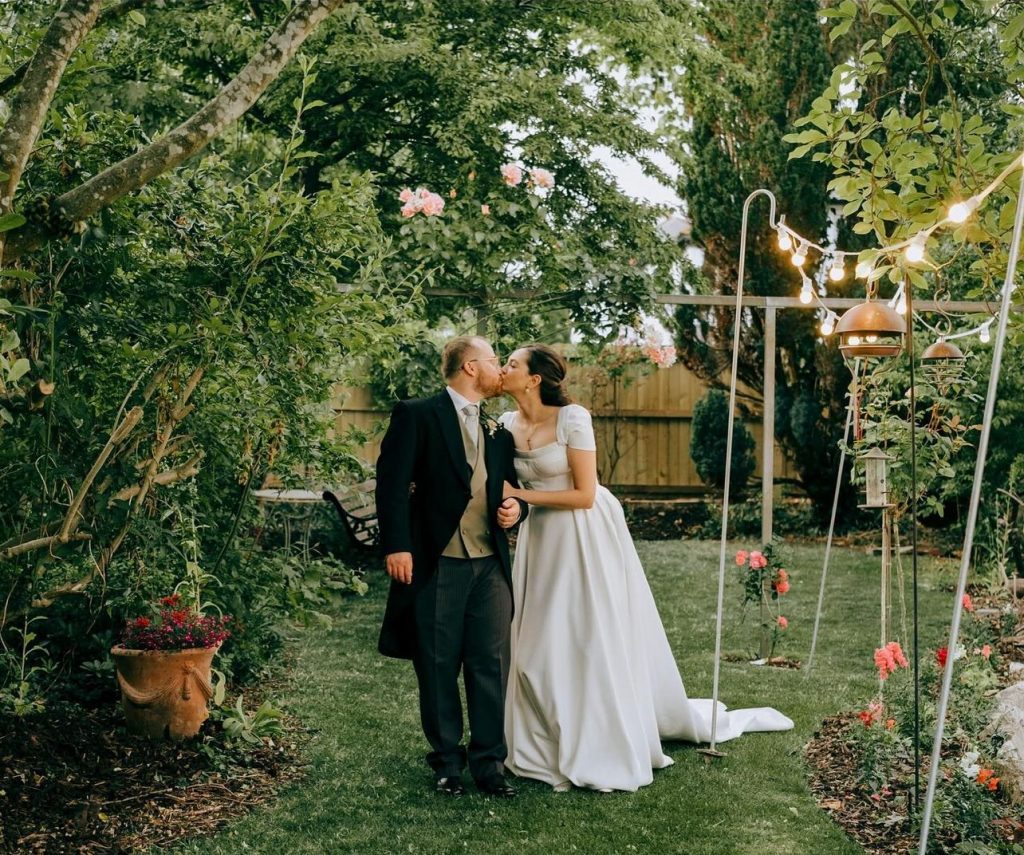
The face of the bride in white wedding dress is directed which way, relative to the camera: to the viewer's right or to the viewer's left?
to the viewer's left

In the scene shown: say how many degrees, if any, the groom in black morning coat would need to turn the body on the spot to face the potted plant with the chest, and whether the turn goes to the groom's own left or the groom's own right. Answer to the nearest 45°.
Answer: approximately 135° to the groom's own right

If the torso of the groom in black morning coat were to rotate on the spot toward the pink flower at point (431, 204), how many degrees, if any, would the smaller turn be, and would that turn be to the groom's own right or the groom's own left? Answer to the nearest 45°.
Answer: approximately 135° to the groom's own left

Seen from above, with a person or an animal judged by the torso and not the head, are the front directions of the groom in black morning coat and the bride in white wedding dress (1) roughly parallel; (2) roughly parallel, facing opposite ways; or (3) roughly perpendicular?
roughly perpendicular

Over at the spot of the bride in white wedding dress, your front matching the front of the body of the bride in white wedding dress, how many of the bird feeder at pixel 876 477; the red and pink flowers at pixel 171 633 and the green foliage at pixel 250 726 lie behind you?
1

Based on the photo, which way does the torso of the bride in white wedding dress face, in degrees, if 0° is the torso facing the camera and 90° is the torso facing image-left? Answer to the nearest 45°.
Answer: approximately 45°

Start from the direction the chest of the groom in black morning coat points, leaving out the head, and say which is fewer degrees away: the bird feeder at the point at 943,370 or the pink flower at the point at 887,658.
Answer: the pink flower

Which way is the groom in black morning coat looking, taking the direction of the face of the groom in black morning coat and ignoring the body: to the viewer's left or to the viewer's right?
to the viewer's right

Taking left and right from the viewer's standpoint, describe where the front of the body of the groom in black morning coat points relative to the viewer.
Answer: facing the viewer and to the right of the viewer

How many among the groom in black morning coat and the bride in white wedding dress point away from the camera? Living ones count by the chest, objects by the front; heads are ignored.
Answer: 0

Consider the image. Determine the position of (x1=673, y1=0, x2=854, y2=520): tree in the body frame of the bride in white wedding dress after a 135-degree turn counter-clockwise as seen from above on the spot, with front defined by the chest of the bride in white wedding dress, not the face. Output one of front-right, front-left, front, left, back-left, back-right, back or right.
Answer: left
